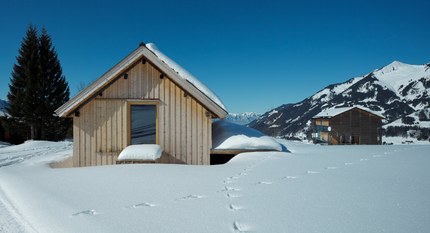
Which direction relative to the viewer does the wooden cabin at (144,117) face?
toward the camera

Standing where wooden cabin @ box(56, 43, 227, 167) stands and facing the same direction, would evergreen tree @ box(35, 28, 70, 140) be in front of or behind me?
behind

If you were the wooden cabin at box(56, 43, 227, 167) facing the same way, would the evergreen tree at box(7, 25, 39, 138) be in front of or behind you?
behind
